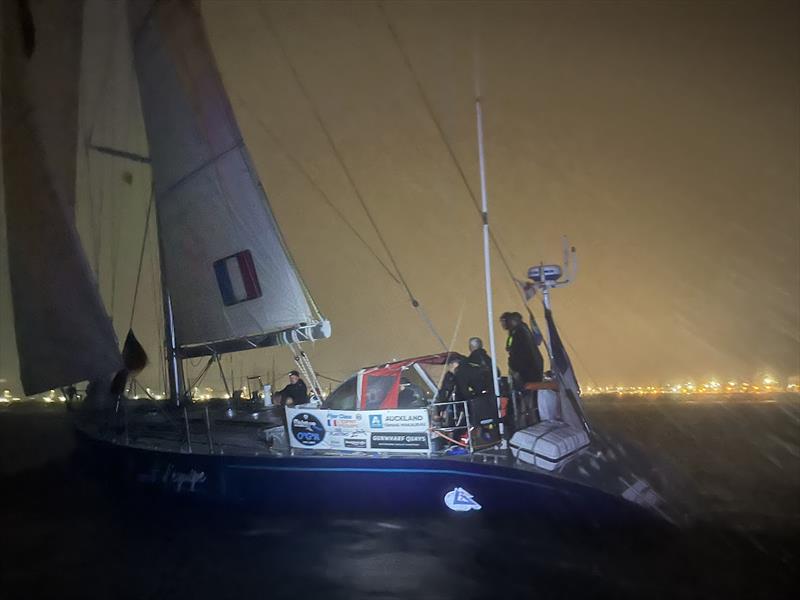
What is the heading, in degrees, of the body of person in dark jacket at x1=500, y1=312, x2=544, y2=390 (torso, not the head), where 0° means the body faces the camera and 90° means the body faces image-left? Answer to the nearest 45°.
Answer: approximately 90°

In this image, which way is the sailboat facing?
to the viewer's left
